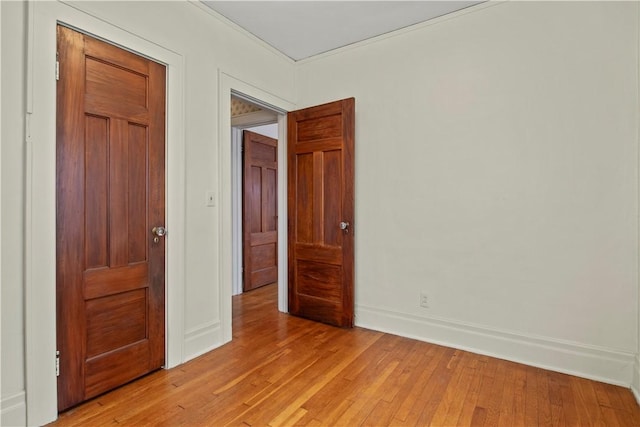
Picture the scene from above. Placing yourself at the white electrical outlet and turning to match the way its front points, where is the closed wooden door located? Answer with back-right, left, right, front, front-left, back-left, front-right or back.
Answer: front-right

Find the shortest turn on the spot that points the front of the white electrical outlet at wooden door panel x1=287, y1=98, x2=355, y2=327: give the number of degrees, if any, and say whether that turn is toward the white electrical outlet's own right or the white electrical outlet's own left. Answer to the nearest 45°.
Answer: approximately 90° to the white electrical outlet's own right
